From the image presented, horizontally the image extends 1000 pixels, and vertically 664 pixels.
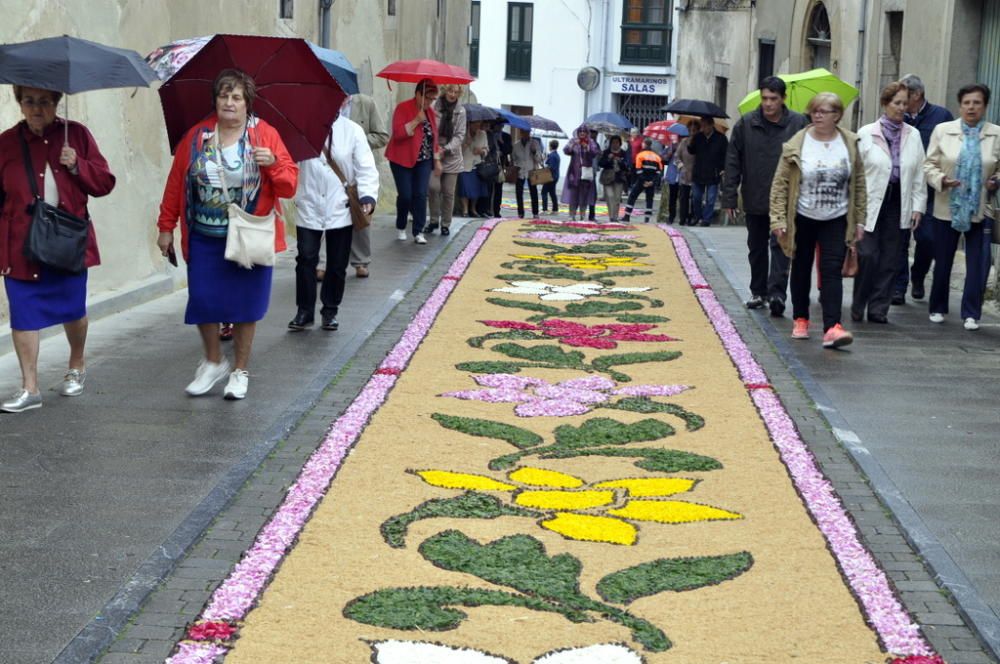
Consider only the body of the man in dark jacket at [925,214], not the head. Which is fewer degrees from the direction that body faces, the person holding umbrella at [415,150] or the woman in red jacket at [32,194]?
the woman in red jacket

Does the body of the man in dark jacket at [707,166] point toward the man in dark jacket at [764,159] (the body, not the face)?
yes

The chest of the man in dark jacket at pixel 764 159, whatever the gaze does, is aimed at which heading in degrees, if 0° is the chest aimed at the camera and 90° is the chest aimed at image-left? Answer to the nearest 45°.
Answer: approximately 0°

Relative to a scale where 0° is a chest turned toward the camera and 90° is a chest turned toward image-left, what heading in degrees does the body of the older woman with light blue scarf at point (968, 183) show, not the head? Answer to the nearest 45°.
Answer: approximately 0°
